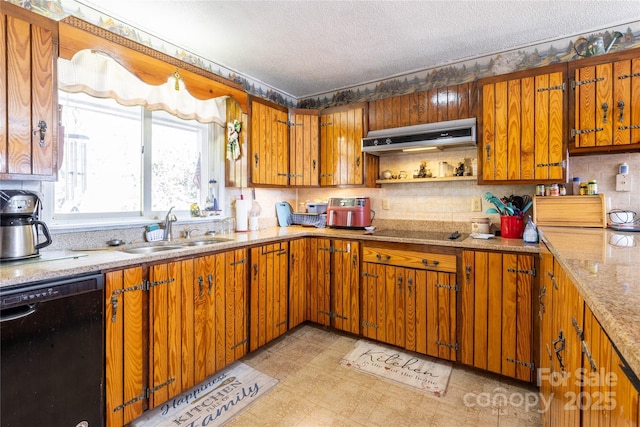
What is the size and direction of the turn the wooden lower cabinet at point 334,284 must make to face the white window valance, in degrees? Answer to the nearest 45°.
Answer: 0° — it already faces it

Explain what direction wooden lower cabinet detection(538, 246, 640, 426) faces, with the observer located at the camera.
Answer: facing to the left of the viewer

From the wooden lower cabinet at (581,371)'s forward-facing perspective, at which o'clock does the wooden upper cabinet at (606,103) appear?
The wooden upper cabinet is roughly at 3 o'clock from the wooden lower cabinet.

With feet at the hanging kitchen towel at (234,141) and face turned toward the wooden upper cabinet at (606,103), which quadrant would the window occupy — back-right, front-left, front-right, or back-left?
back-right

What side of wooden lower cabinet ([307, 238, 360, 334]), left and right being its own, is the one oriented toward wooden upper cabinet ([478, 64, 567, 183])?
left

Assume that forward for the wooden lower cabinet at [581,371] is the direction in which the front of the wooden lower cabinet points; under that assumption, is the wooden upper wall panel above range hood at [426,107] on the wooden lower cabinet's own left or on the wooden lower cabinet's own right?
on the wooden lower cabinet's own right

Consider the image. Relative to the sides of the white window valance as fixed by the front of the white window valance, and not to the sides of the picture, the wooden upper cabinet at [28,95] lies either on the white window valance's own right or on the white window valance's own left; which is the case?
on the white window valance's own right

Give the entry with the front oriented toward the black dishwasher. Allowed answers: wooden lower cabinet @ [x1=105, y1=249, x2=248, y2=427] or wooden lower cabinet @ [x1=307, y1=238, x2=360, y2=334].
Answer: wooden lower cabinet @ [x1=307, y1=238, x2=360, y2=334]

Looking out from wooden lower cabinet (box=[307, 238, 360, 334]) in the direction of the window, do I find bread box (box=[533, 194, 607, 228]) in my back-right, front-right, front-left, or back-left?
back-left

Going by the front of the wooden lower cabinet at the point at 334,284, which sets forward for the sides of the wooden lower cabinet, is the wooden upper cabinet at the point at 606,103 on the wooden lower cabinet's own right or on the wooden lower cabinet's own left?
on the wooden lower cabinet's own left

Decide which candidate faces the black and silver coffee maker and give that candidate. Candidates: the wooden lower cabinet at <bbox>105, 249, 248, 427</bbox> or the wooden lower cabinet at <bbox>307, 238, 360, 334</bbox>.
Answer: the wooden lower cabinet at <bbox>307, 238, 360, 334</bbox>

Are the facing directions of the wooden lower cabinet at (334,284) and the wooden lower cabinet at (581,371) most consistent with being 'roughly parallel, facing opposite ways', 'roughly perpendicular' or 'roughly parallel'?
roughly perpendicular

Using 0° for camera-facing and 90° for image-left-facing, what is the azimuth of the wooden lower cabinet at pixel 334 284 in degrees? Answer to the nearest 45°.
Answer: approximately 45°
